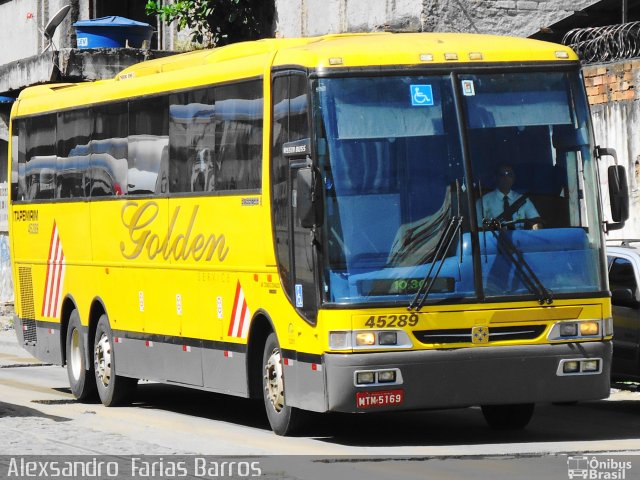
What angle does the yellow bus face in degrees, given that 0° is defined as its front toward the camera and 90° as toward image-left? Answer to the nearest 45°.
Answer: approximately 315°

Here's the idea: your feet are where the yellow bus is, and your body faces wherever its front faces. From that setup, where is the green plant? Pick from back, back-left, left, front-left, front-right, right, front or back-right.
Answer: back-left

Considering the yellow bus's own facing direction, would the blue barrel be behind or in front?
behind
